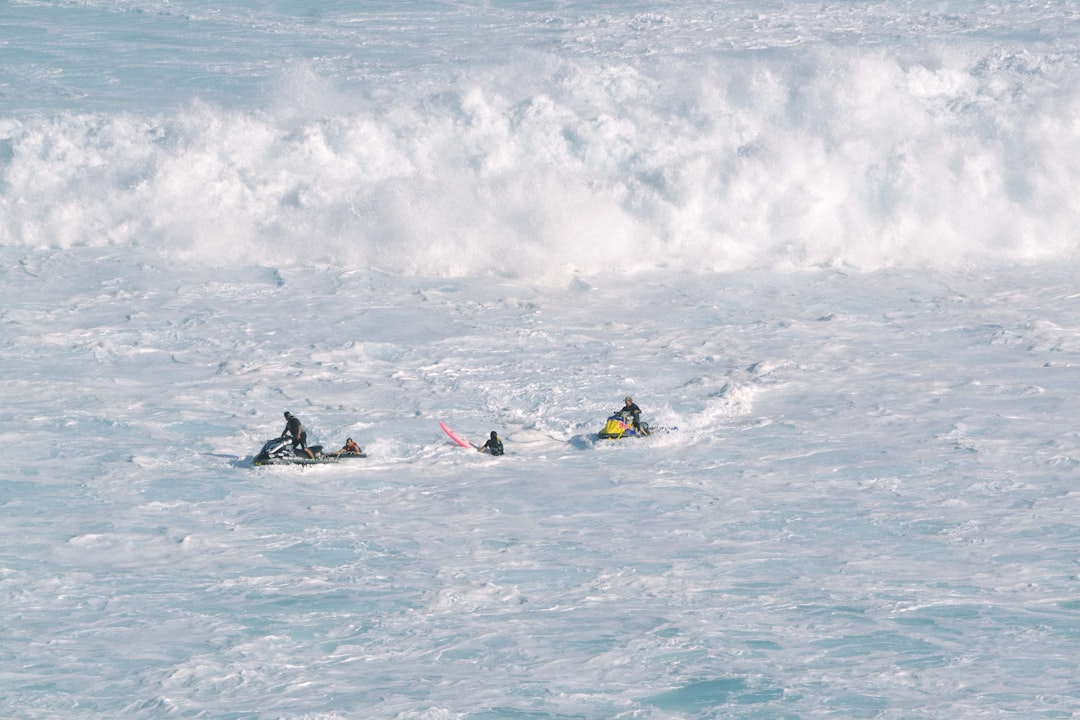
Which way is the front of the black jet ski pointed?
to the viewer's left

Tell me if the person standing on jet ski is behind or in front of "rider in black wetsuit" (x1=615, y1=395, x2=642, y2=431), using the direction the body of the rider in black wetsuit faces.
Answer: in front

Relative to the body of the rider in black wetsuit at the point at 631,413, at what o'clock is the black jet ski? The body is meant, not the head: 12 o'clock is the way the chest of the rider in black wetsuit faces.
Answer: The black jet ski is roughly at 1 o'clock from the rider in black wetsuit.

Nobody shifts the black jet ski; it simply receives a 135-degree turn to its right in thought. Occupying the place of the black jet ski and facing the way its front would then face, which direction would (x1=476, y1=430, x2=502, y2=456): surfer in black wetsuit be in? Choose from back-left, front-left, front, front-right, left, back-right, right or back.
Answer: front-right

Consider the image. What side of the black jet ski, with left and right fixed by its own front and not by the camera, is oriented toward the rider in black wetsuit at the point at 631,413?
back

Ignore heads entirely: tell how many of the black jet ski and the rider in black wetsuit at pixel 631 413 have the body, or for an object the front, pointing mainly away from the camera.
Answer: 0

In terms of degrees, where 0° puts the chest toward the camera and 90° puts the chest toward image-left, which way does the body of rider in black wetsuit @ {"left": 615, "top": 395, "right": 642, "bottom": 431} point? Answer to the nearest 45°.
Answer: approximately 45°

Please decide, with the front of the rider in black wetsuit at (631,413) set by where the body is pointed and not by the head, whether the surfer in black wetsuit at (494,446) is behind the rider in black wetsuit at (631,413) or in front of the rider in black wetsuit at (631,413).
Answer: in front
